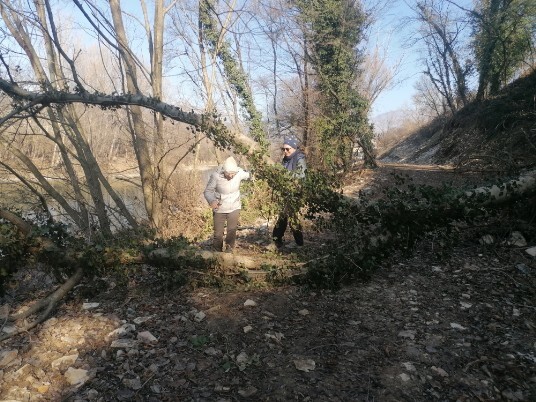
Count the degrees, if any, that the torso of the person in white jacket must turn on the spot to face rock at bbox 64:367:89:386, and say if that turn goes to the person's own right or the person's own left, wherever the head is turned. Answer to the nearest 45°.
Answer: approximately 45° to the person's own right

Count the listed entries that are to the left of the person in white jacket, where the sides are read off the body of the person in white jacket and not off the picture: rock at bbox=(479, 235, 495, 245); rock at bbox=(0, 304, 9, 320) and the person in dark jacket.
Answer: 2

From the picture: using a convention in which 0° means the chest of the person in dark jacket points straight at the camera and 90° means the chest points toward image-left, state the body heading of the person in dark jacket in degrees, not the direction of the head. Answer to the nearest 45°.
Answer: approximately 45°

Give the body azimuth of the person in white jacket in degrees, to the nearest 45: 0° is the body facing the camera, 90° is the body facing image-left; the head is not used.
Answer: approximately 0°

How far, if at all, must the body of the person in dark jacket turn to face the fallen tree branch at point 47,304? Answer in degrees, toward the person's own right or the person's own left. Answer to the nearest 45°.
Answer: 0° — they already face it

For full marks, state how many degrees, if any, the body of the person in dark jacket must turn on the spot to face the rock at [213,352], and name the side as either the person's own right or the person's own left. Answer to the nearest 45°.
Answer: approximately 45° to the person's own left

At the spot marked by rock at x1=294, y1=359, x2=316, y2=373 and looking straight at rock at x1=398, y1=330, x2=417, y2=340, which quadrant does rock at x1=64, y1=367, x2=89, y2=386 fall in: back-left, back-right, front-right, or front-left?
back-left

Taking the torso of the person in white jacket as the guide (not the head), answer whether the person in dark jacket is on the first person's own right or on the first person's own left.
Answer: on the first person's own left

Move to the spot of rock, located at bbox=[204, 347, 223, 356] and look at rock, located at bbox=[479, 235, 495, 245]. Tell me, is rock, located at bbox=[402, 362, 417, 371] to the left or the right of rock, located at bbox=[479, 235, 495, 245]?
right

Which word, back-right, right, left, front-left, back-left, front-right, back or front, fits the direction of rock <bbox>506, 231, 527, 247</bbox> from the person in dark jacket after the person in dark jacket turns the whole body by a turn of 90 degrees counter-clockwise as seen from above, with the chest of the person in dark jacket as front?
front-left
